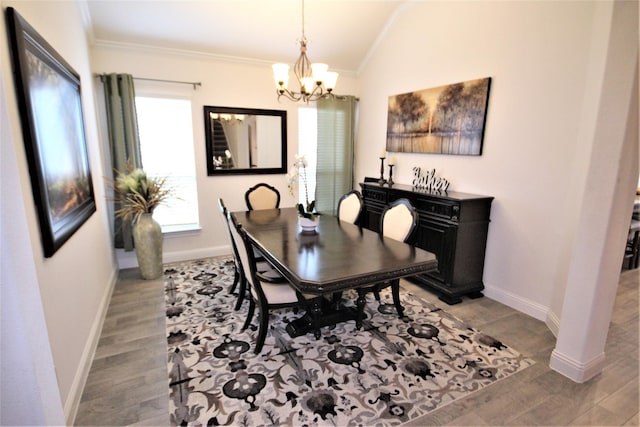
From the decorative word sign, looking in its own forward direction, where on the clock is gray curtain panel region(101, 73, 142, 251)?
The gray curtain panel is roughly at 1 o'clock from the decorative word sign.

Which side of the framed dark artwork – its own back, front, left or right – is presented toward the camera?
right

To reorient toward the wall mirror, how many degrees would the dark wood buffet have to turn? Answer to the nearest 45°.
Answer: approximately 45° to its right

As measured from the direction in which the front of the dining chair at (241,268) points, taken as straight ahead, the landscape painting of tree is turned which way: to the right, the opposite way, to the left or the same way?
the opposite way

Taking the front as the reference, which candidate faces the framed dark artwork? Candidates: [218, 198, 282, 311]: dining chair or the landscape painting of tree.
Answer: the landscape painting of tree

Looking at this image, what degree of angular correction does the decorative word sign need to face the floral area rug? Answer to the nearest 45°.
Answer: approximately 45° to its left

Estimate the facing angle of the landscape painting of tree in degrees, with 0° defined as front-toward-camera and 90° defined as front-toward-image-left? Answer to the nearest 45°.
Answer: approximately 45°

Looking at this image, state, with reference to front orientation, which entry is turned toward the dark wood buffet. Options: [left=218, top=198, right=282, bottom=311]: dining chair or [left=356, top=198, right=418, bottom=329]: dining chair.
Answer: [left=218, top=198, right=282, bottom=311]: dining chair

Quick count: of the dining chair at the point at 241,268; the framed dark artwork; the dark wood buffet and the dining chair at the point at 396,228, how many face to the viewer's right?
2

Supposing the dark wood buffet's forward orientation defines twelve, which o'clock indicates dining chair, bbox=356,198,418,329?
The dining chair is roughly at 12 o'clock from the dark wood buffet.

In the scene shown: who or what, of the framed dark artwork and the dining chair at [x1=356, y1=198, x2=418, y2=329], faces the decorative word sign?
the framed dark artwork

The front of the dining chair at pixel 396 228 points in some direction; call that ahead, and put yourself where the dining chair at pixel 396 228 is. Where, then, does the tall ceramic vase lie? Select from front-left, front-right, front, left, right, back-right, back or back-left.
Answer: front-right

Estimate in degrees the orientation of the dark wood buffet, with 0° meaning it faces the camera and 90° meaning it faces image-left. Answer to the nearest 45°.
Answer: approximately 45°
